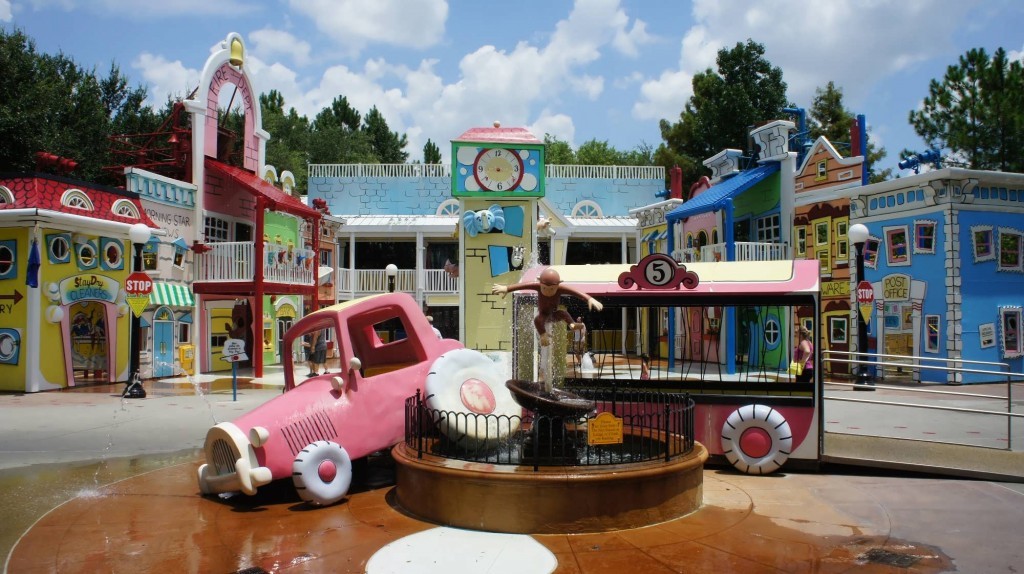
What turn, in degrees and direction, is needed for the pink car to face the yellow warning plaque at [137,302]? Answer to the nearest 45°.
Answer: approximately 90° to its right

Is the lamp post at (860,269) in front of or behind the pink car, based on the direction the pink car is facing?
behind

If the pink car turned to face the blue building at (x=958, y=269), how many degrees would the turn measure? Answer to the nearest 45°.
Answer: approximately 180°

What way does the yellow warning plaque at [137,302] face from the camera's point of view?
toward the camera

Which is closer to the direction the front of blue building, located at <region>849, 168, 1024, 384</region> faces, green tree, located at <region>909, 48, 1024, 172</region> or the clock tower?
the clock tower

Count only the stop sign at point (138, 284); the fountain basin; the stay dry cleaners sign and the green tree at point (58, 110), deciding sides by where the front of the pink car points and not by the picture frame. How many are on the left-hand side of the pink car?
1

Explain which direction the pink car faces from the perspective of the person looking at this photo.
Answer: facing the viewer and to the left of the viewer

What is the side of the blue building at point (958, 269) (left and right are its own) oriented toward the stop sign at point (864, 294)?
front

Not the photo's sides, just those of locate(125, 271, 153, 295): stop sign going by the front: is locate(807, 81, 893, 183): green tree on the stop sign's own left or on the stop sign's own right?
on the stop sign's own left

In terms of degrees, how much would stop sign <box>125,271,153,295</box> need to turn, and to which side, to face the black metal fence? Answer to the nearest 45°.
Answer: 0° — it already faces it

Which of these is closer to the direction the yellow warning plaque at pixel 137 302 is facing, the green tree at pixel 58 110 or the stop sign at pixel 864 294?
the stop sign

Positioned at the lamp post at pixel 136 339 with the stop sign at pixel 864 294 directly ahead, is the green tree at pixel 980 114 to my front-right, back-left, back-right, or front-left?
front-left

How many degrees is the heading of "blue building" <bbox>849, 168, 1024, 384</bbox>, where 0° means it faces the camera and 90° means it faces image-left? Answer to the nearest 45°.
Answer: approximately 45°

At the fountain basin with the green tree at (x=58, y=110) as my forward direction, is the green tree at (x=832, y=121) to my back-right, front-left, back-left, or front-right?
front-right
